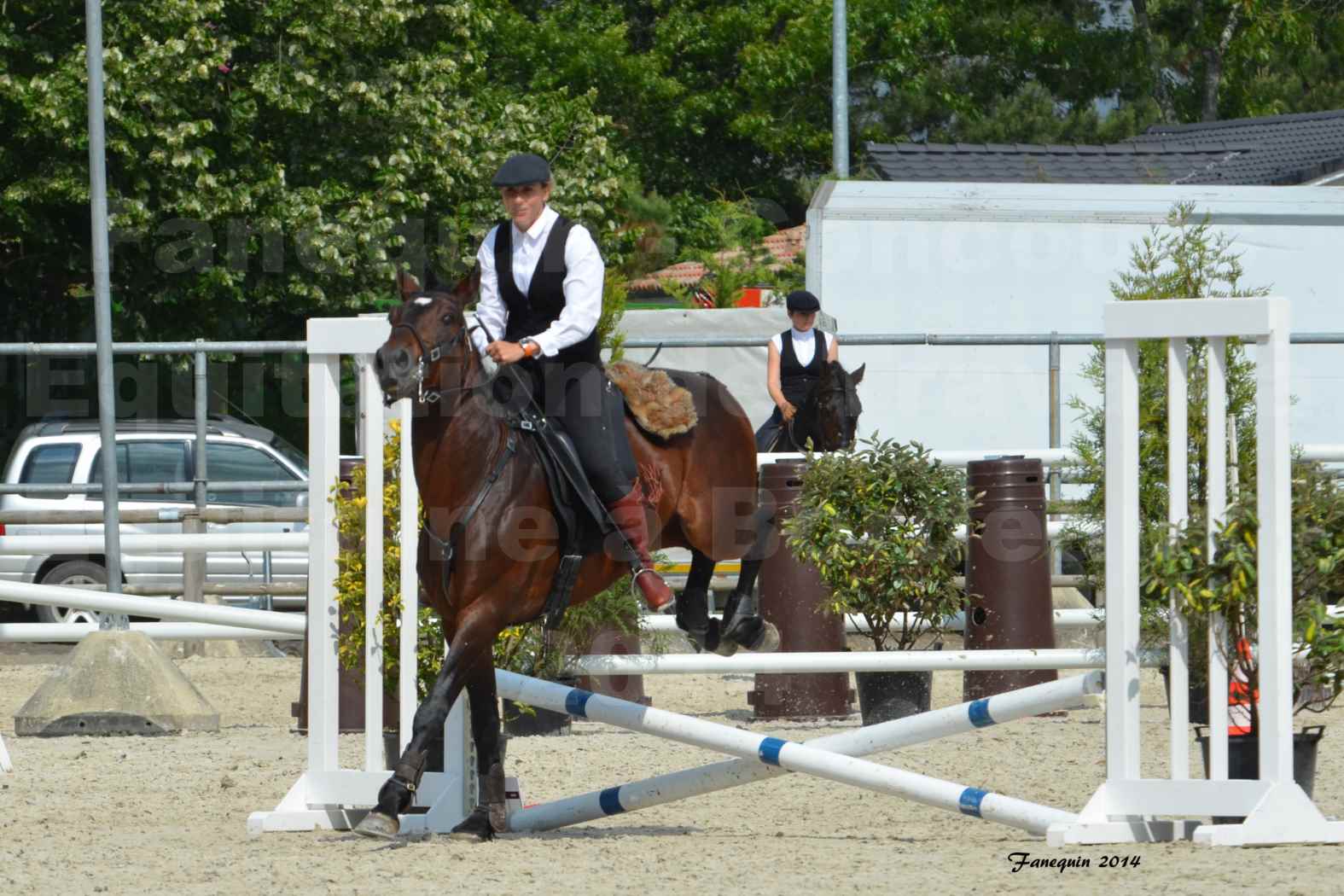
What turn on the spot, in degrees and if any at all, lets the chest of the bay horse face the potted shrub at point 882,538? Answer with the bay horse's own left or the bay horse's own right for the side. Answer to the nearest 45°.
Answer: approximately 180°

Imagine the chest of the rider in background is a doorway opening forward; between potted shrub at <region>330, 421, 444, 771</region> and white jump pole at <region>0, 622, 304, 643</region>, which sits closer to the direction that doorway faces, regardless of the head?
the potted shrub

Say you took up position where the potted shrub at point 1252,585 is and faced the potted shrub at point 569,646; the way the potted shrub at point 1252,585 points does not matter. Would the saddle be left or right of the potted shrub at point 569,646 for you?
left

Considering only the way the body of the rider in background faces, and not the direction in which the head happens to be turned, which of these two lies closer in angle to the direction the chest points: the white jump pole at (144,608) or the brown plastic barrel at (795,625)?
the brown plastic barrel

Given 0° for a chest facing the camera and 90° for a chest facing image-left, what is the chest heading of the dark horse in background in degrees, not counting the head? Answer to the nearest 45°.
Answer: approximately 315°

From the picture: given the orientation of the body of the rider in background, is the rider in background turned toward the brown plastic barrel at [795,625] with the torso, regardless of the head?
yes

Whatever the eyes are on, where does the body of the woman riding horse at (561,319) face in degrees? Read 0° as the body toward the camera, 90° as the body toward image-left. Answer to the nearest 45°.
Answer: approximately 45°
